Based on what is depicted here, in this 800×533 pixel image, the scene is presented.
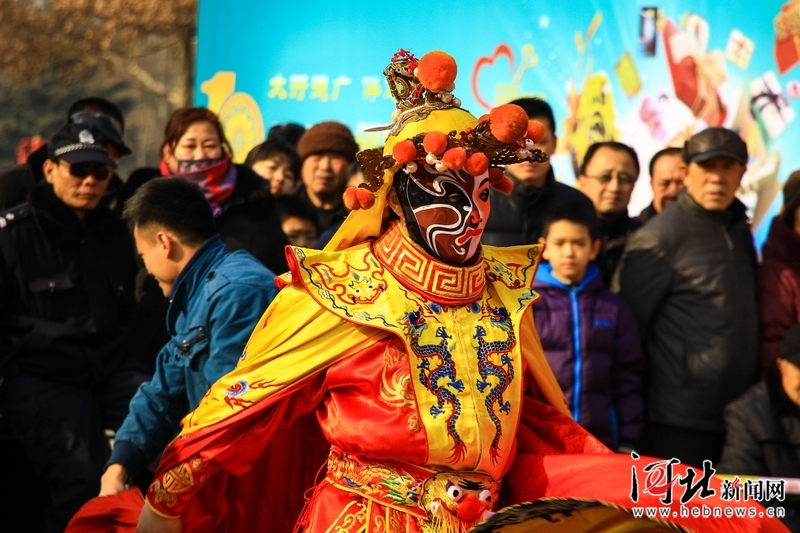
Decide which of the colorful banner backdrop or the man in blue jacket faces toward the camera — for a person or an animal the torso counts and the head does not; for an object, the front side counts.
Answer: the colorful banner backdrop

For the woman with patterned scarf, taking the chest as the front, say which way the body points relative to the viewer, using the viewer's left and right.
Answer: facing the viewer

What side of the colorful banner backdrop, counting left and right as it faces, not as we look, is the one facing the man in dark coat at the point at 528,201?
front

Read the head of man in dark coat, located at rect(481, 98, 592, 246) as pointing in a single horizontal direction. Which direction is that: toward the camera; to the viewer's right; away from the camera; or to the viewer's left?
toward the camera

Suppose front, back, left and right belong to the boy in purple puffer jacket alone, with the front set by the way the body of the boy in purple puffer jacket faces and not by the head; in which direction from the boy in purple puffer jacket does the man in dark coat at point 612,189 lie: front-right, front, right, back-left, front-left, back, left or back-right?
back

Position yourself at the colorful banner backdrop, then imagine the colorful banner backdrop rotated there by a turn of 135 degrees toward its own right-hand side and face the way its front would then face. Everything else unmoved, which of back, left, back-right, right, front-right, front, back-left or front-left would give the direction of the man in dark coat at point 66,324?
left

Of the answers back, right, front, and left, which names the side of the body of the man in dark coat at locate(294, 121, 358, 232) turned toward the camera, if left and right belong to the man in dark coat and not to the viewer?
front

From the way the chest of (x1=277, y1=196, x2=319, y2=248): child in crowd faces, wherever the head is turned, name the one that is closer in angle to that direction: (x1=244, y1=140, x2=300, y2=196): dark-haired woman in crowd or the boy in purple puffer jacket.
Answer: the boy in purple puffer jacket

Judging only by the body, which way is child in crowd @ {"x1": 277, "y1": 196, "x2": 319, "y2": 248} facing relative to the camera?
toward the camera

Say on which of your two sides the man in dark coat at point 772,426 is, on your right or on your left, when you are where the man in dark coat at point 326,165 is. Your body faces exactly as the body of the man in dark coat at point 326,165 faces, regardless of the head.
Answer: on your left

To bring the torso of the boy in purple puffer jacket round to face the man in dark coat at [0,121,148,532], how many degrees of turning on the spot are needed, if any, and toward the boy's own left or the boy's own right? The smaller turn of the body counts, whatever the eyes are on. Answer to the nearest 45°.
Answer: approximately 90° to the boy's own right
